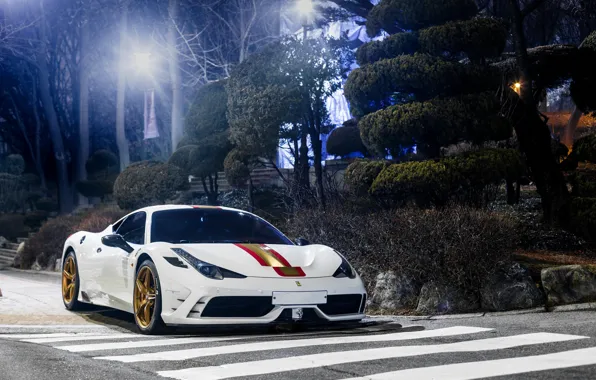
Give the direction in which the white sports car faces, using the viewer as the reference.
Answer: facing the viewer and to the right of the viewer

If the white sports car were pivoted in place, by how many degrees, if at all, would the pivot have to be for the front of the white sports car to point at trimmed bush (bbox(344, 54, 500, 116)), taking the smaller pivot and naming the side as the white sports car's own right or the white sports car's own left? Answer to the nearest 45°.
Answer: approximately 90° to the white sports car's own left

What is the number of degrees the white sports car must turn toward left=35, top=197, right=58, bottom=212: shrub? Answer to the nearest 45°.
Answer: approximately 135° to its left

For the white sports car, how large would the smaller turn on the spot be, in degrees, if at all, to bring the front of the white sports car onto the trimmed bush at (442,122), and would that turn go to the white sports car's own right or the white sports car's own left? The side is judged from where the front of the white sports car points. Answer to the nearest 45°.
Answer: approximately 90° to the white sports car's own left

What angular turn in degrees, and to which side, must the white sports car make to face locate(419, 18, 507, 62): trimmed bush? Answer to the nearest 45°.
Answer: approximately 90° to its left

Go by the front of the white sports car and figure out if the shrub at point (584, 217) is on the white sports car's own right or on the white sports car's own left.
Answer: on the white sports car's own left

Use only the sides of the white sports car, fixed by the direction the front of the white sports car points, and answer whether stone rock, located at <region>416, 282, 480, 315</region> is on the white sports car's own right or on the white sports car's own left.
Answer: on the white sports car's own left

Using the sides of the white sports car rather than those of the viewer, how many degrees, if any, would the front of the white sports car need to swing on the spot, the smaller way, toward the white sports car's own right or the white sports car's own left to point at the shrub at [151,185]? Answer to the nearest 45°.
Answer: approximately 135° to the white sports car's own left

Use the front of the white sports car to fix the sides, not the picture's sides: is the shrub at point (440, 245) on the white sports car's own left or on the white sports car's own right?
on the white sports car's own left

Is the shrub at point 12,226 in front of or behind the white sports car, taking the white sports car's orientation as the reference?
behind
